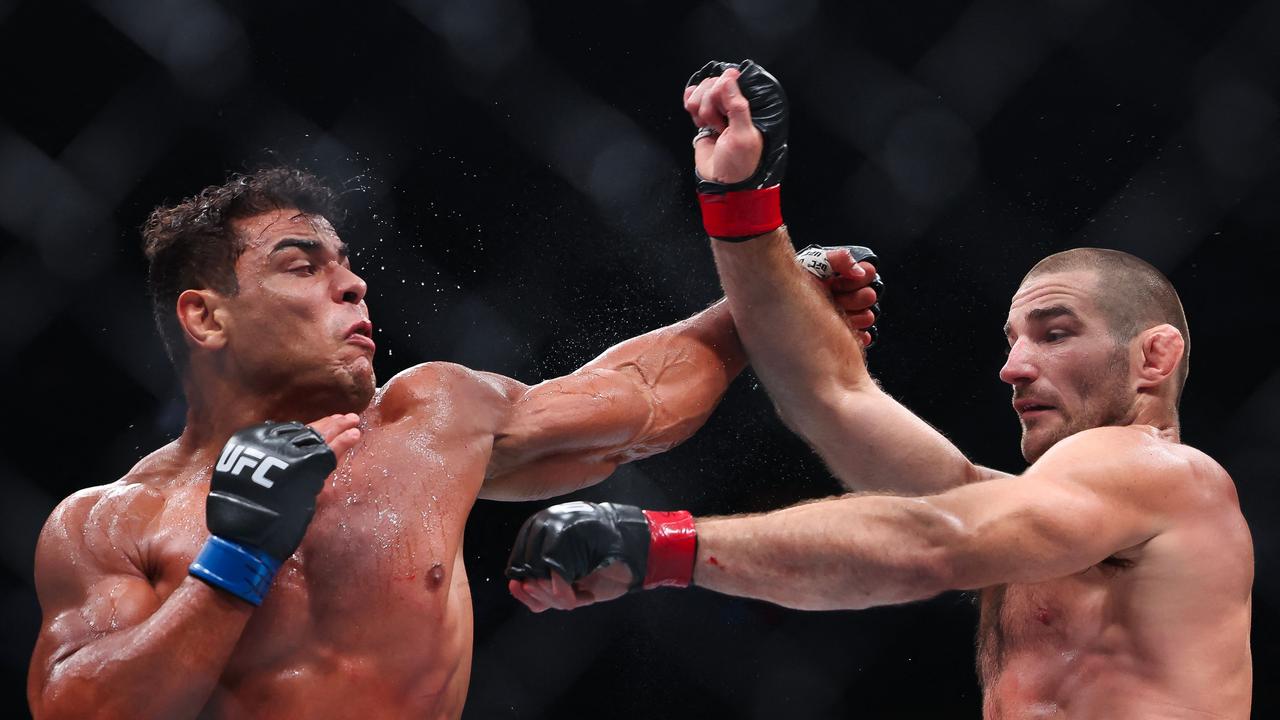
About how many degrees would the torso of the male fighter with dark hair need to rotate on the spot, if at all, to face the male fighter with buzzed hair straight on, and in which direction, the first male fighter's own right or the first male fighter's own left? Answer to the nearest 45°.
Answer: approximately 45° to the first male fighter's own left

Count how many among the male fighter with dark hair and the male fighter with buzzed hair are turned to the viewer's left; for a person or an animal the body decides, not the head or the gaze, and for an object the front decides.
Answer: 1

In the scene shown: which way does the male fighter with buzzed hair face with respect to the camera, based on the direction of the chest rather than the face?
to the viewer's left

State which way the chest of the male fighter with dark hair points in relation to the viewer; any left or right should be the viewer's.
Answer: facing the viewer and to the right of the viewer

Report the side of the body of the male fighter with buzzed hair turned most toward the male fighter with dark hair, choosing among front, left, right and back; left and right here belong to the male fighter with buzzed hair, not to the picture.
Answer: front

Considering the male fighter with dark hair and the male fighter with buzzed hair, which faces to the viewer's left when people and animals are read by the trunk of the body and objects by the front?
the male fighter with buzzed hair
